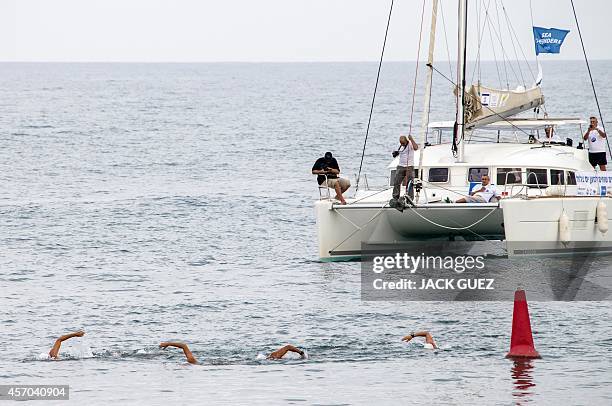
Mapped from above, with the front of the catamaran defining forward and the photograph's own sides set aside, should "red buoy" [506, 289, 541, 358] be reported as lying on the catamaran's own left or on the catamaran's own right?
on the catamaran's own left

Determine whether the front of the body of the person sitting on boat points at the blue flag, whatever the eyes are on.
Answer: no

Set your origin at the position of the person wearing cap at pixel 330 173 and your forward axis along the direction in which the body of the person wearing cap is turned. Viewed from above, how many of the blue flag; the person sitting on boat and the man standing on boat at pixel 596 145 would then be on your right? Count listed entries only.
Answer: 0

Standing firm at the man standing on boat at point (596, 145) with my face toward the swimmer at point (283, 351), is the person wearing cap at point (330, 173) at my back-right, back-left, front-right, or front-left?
front-right

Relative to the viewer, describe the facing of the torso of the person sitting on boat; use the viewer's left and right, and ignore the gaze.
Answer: facing the viewer and to the left of the viewer

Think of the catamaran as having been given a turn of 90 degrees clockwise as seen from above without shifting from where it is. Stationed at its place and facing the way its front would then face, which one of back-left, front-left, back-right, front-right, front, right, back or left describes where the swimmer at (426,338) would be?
back-left

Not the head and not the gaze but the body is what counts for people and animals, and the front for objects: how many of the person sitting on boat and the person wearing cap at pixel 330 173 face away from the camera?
0

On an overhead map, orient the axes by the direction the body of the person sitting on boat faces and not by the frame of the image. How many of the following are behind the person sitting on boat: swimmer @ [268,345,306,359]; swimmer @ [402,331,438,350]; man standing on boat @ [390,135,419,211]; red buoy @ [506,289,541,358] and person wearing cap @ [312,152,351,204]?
0
